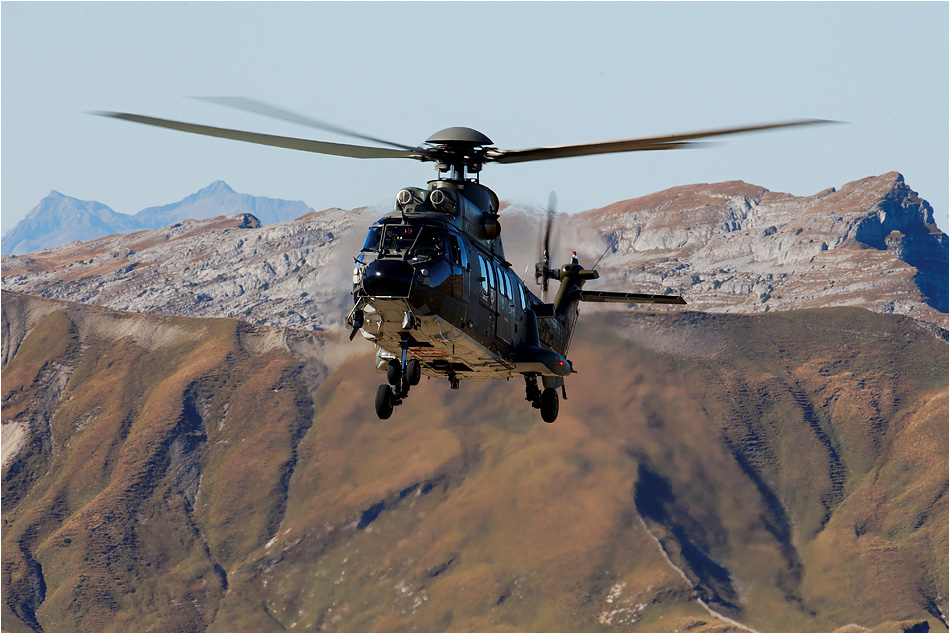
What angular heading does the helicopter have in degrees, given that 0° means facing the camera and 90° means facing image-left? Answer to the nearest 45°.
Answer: approximately 45°
